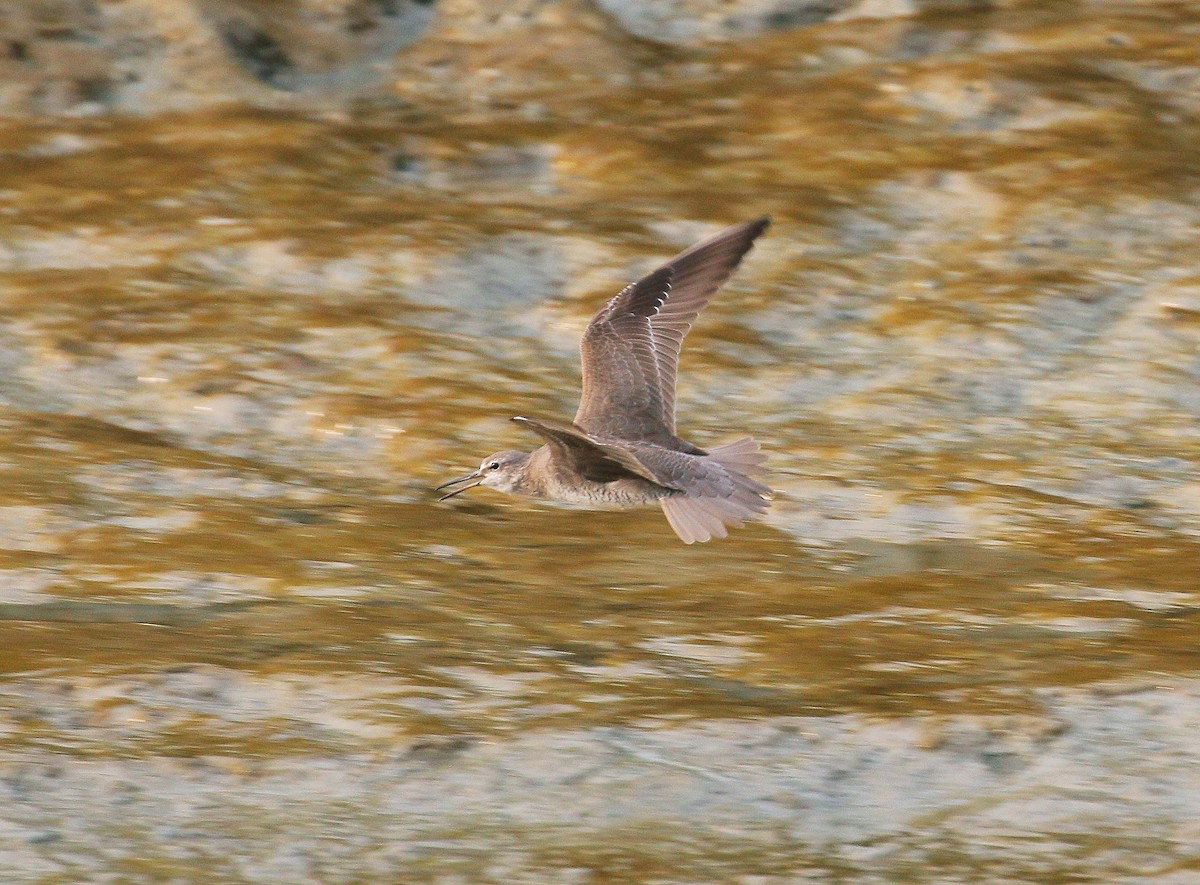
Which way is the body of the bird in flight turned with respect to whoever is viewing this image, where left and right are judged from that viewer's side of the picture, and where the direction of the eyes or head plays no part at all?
facing to the left of the viewer
